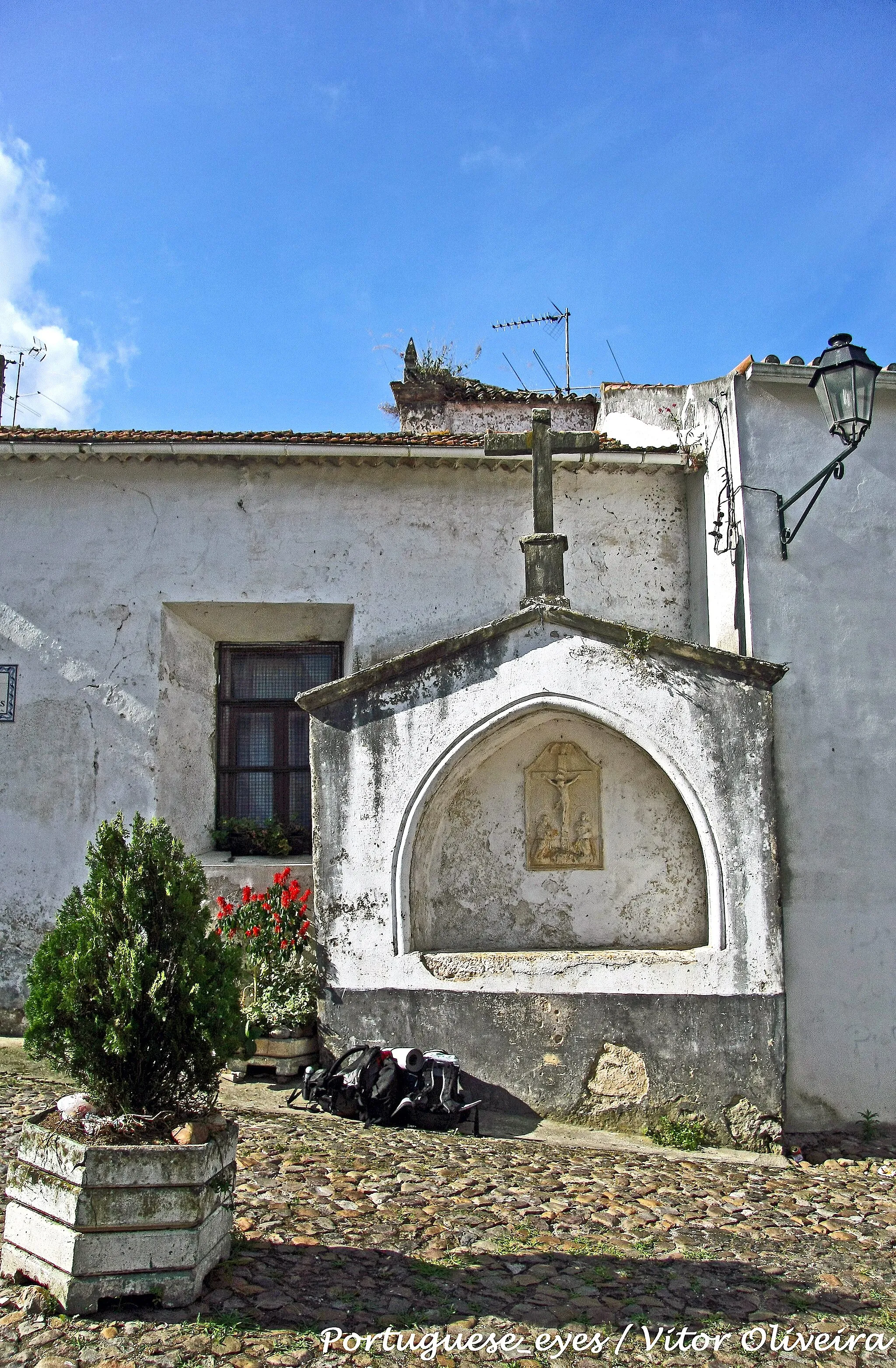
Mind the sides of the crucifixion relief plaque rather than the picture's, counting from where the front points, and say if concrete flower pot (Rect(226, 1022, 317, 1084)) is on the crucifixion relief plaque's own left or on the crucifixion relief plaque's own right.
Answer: on the crucifixion relief plaque's own right

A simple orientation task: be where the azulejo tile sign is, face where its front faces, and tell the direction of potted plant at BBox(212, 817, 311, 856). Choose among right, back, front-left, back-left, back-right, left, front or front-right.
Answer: left

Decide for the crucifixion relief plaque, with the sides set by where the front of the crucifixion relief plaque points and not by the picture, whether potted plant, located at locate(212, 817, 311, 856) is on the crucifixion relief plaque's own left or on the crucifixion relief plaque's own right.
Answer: on the crucifixion relief plaque's own right

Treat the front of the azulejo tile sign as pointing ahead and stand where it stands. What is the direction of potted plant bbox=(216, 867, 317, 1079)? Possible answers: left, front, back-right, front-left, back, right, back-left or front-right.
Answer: front-left

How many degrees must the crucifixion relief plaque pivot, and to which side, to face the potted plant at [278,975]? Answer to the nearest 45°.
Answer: approximately 90° to its right

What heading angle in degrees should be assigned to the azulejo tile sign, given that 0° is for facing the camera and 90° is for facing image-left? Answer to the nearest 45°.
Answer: approximately 0°

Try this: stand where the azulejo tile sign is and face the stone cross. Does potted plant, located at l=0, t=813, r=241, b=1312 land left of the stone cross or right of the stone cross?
right

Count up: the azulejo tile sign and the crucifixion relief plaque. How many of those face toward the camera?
2
